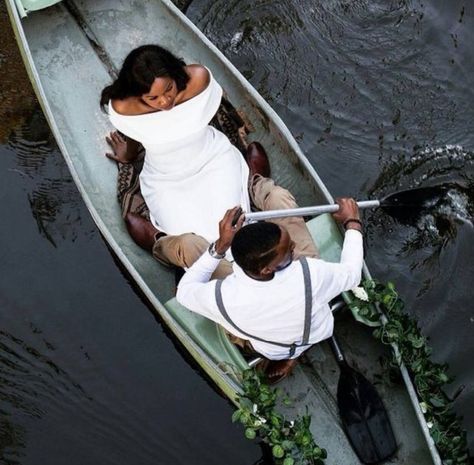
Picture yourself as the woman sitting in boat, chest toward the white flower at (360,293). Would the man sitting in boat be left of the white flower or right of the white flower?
right

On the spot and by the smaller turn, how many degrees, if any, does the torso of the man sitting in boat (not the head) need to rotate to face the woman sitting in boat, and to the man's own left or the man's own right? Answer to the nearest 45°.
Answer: approximately 45° to the man's own left

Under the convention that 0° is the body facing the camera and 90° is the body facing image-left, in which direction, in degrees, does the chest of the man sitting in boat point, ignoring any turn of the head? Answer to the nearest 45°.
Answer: approximately 180°

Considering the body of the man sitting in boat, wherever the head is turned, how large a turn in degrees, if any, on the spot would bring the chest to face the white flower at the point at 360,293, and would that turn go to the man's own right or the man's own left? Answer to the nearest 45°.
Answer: approximately 45° to the man's own right
